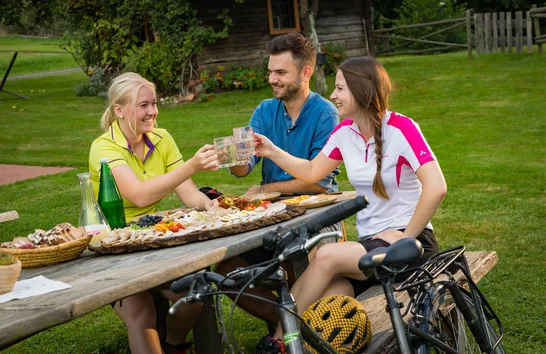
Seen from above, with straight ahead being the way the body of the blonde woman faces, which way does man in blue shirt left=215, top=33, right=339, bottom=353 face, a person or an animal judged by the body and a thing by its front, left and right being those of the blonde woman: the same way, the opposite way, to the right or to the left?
to the right

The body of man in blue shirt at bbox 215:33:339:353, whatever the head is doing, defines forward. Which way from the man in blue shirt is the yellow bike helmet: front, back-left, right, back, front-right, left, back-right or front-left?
front-left

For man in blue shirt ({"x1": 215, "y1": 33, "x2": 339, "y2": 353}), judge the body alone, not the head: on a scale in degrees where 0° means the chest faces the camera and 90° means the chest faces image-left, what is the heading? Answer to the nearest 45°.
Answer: approximately 45°

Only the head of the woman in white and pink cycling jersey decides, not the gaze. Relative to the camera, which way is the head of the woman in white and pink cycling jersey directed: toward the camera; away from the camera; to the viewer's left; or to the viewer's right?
to the viewer's left

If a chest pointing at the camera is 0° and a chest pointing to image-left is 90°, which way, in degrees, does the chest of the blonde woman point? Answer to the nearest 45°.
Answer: approximately 315°

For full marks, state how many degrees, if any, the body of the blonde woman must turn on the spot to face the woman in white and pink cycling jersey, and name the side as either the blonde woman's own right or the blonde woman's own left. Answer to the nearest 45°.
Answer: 0° — they already face them

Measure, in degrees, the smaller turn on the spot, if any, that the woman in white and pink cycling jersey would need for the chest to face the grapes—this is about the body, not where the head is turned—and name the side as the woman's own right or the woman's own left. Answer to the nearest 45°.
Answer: approximately 45° to the woman's own right

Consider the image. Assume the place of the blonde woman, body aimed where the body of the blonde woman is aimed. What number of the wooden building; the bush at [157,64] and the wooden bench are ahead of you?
1

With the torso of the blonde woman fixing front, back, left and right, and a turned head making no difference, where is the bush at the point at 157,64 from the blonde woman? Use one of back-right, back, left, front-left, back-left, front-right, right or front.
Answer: back-left

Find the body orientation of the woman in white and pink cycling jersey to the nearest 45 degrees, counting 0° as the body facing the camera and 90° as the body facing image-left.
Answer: approximately 45°

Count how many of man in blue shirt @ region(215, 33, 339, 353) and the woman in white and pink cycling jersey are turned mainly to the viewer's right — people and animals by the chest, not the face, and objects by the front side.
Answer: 0
